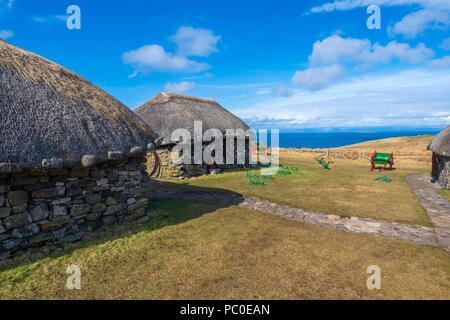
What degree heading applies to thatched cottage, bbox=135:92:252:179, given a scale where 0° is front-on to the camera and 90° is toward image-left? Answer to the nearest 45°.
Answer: approximately 315°

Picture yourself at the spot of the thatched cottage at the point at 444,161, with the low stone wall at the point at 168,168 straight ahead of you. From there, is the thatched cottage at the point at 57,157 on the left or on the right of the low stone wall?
left

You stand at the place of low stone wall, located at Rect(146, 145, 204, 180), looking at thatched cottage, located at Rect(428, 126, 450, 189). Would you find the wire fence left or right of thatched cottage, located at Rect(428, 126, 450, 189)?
left

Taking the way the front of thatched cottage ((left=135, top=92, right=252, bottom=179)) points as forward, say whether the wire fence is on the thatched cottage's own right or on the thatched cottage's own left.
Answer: on the thatched cottage's own left

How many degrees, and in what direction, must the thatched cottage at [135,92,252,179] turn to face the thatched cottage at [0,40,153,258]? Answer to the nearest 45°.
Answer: approximately 45° to its right

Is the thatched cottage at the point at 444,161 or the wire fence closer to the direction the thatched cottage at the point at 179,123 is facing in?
the thatched cottage

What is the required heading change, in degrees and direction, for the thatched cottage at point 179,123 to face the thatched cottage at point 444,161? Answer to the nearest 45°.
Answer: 0° — it already faces it

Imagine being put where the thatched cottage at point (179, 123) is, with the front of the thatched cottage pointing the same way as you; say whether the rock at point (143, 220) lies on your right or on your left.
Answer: on your right
